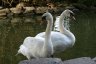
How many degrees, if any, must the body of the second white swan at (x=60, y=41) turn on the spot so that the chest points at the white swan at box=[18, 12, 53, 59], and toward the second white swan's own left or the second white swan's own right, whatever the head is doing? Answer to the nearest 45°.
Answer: approximately 135° to the second white swan's own right

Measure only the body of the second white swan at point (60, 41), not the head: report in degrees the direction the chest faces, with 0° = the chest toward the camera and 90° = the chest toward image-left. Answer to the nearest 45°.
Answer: approximately 270°
